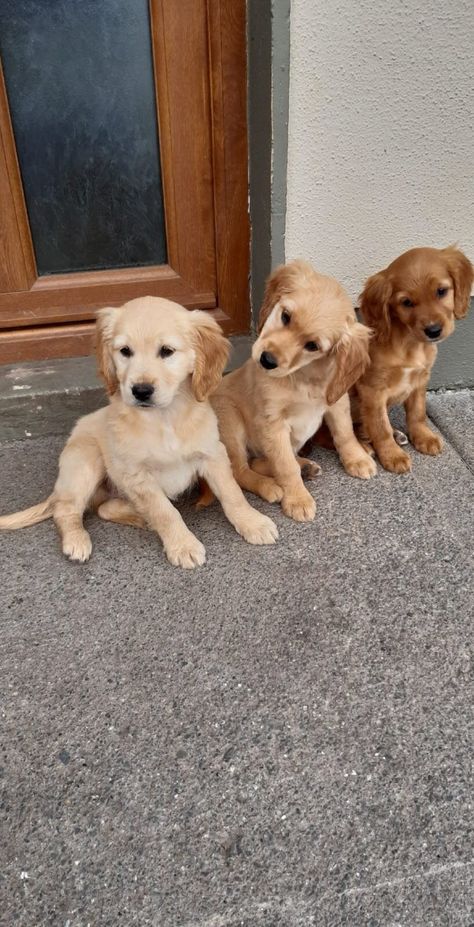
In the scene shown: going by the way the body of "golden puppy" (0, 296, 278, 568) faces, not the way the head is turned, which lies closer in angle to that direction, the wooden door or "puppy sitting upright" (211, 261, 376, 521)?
the puppy sitting upright

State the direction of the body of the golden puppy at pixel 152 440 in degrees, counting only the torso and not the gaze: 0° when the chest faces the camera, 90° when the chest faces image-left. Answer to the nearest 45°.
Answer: approximately 315°

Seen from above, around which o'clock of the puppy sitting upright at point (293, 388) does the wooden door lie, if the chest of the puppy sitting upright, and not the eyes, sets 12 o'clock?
The wooden door is roughly at 6 o'clock from the puppy sitting upright.

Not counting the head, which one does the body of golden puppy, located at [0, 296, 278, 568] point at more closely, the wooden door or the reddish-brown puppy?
the reddish-brown puppy

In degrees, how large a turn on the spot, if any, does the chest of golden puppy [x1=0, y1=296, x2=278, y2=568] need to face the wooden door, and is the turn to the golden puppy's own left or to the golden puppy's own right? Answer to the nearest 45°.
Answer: approximately 135° to the golden puppy's own left

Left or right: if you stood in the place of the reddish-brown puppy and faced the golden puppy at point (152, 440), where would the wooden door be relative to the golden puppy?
right

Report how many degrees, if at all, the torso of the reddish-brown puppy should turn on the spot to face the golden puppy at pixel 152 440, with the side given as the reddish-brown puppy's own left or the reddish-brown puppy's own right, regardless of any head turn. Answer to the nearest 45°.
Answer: approximately 90° to the reddish-brown puppy's own right

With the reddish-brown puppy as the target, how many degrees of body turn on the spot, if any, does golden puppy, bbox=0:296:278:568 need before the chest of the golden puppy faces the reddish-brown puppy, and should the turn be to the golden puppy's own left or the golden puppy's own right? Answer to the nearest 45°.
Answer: approximately 45° to the golden puppy's own left

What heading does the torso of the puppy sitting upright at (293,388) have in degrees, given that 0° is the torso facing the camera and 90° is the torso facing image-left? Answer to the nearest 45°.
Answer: approximately 315°
